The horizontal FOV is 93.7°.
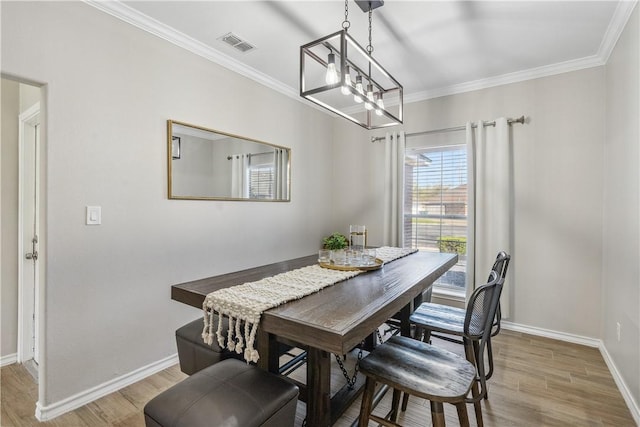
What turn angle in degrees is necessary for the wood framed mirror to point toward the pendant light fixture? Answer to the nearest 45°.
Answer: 0° — it already faces it

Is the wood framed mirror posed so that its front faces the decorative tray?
yes

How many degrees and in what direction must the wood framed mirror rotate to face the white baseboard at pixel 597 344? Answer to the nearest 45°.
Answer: approximately 45° to its left

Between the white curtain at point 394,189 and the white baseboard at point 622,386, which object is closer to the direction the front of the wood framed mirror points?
the white baseboard

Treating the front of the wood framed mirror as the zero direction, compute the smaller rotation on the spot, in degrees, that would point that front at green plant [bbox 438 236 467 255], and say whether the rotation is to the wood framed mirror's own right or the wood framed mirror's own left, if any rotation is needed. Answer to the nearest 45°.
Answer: approximately 45° to the wood framed mirror's own left

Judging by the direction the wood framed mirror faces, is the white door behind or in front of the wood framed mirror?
behind

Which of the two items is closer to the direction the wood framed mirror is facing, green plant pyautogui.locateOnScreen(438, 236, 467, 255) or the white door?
the green plant

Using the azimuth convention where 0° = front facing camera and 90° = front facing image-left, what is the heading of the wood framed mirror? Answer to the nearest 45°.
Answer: approximately 315°

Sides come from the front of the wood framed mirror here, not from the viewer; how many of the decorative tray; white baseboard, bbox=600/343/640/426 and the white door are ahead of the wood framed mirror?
2

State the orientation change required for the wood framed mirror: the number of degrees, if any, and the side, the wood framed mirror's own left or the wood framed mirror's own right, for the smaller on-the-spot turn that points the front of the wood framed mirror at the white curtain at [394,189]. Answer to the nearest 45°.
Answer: approximately 45° to the wood framed mirror's own left
